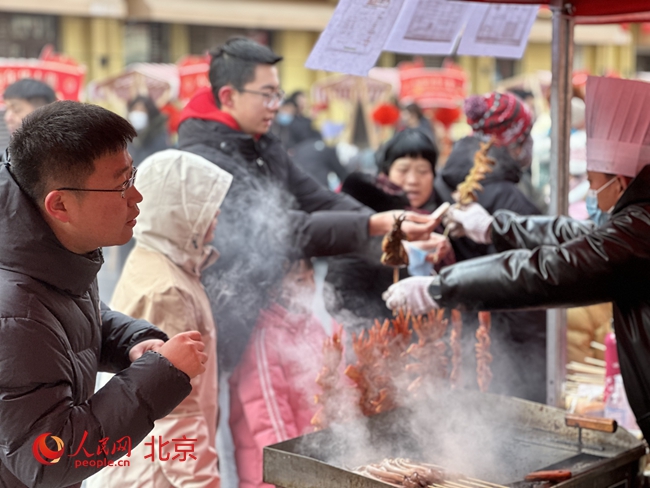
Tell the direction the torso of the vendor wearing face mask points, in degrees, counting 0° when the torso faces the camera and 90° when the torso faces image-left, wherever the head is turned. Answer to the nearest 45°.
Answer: approximately 90°

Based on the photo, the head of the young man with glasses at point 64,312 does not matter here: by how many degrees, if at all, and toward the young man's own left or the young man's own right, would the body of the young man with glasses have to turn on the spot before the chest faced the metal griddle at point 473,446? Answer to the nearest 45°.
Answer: approximately 45° to the young man's own left

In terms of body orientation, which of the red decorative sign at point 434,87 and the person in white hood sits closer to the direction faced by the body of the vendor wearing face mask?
the person in white hood

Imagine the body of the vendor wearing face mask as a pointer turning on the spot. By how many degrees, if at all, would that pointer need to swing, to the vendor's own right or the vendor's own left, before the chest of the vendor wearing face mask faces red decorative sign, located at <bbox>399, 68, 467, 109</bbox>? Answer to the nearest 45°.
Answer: approximately 90° to the vendor's own right

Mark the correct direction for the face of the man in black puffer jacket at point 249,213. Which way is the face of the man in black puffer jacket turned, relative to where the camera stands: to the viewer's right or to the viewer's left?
to the viewer's right

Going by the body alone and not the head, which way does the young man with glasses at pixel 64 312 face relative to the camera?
to the viewer's right

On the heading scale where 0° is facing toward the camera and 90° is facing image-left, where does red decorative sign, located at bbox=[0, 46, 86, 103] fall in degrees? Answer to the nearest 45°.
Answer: approximately 0°

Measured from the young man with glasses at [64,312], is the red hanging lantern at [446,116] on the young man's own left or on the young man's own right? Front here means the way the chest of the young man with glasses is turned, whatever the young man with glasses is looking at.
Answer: on the young man's own left
